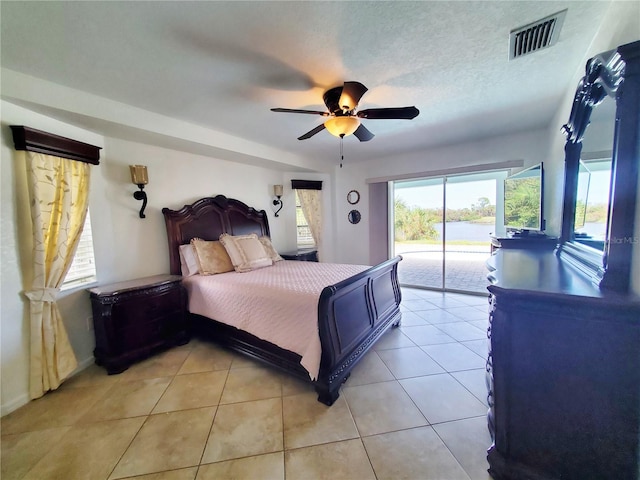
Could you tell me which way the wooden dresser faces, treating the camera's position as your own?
facing to the left of the viewer

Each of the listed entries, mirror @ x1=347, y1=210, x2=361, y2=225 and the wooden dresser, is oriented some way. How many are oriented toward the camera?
1

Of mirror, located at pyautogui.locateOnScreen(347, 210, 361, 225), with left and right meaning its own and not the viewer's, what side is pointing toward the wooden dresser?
front

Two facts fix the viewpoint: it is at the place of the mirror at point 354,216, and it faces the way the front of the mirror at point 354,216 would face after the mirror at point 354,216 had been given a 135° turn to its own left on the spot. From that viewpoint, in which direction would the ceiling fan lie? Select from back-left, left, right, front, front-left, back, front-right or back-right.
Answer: back-right

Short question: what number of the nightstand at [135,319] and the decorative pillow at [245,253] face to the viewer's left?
0

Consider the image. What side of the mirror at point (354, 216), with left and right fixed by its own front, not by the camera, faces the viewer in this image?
front

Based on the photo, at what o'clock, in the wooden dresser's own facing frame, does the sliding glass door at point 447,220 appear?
The sliding glass door is roughly at 2 o'clock from the wooden dresser.

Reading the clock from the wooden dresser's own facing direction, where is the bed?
The bed is roughly at 12 o'clock from the wooden dresser.

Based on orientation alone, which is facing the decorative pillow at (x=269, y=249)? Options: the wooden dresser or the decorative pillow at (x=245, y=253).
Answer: the wooden dresser

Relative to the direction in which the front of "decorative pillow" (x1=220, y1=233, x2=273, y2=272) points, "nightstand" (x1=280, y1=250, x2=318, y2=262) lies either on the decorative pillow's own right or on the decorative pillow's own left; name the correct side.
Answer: on the decorative pillow's own left

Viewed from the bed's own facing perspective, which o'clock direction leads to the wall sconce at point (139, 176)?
The wall sconce is roughly at 5 o'clock from the bed.

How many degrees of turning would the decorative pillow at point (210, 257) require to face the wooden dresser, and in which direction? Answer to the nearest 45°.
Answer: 0° — it already faces it

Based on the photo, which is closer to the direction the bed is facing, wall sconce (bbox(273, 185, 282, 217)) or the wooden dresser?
the wooden dresser
